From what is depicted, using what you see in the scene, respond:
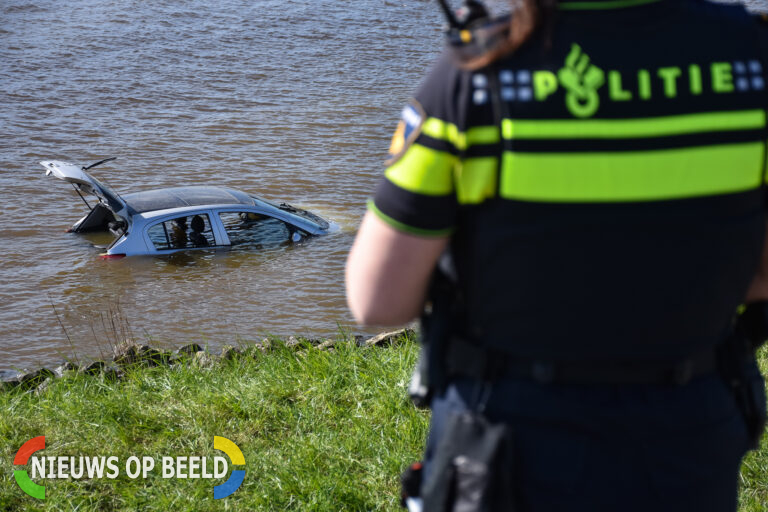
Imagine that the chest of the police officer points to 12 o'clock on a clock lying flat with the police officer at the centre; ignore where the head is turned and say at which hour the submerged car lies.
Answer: The submerged car is roughly at 11 o'clock from the police officer.

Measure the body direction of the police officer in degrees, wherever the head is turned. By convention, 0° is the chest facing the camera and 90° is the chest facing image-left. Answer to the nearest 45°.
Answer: approximately 180°
